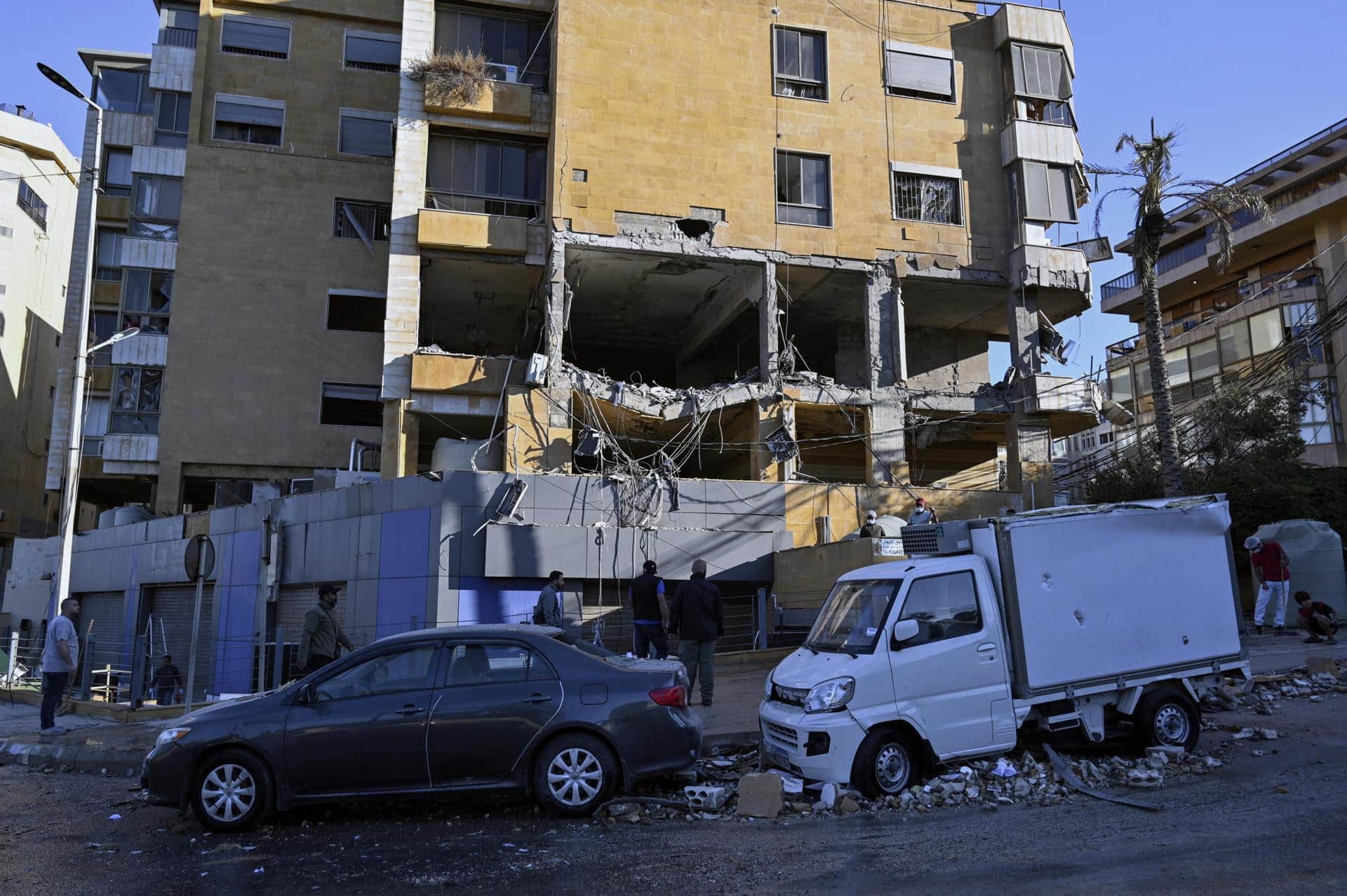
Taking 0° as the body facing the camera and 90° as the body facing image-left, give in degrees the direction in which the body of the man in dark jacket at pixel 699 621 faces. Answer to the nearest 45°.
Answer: approximately 180°

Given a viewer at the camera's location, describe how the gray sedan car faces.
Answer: facing to the left of the viewer

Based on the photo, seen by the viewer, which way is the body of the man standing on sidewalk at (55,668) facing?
to the viewer's right

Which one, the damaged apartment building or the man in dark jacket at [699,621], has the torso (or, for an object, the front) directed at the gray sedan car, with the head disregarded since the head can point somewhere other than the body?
the damaged apartment building

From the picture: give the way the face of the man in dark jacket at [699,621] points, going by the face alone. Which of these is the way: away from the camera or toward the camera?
away from the camera

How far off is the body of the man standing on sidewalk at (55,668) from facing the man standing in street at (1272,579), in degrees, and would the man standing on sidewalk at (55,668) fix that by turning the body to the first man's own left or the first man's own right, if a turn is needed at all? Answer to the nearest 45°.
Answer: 0° — they already face them

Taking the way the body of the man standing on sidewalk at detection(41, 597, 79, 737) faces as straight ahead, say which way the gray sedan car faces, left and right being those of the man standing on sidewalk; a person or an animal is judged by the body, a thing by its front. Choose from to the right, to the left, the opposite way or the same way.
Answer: the opposite way

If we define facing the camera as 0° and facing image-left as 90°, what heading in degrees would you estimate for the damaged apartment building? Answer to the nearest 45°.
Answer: approximately 0°

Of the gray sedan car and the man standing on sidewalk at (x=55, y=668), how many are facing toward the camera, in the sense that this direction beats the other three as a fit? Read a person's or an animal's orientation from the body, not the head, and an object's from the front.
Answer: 0

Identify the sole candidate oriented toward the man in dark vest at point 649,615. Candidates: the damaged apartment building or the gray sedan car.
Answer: the damaged apartment building

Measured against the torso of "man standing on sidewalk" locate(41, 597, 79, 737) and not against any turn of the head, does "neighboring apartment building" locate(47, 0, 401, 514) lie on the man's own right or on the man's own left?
on the man's own left

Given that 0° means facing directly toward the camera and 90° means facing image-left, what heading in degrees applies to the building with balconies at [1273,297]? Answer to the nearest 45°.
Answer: approximately 45°

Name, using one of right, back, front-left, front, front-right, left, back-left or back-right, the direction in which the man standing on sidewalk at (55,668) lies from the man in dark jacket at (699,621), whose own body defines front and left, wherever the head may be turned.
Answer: left

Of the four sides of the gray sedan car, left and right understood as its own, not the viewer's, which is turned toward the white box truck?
back
